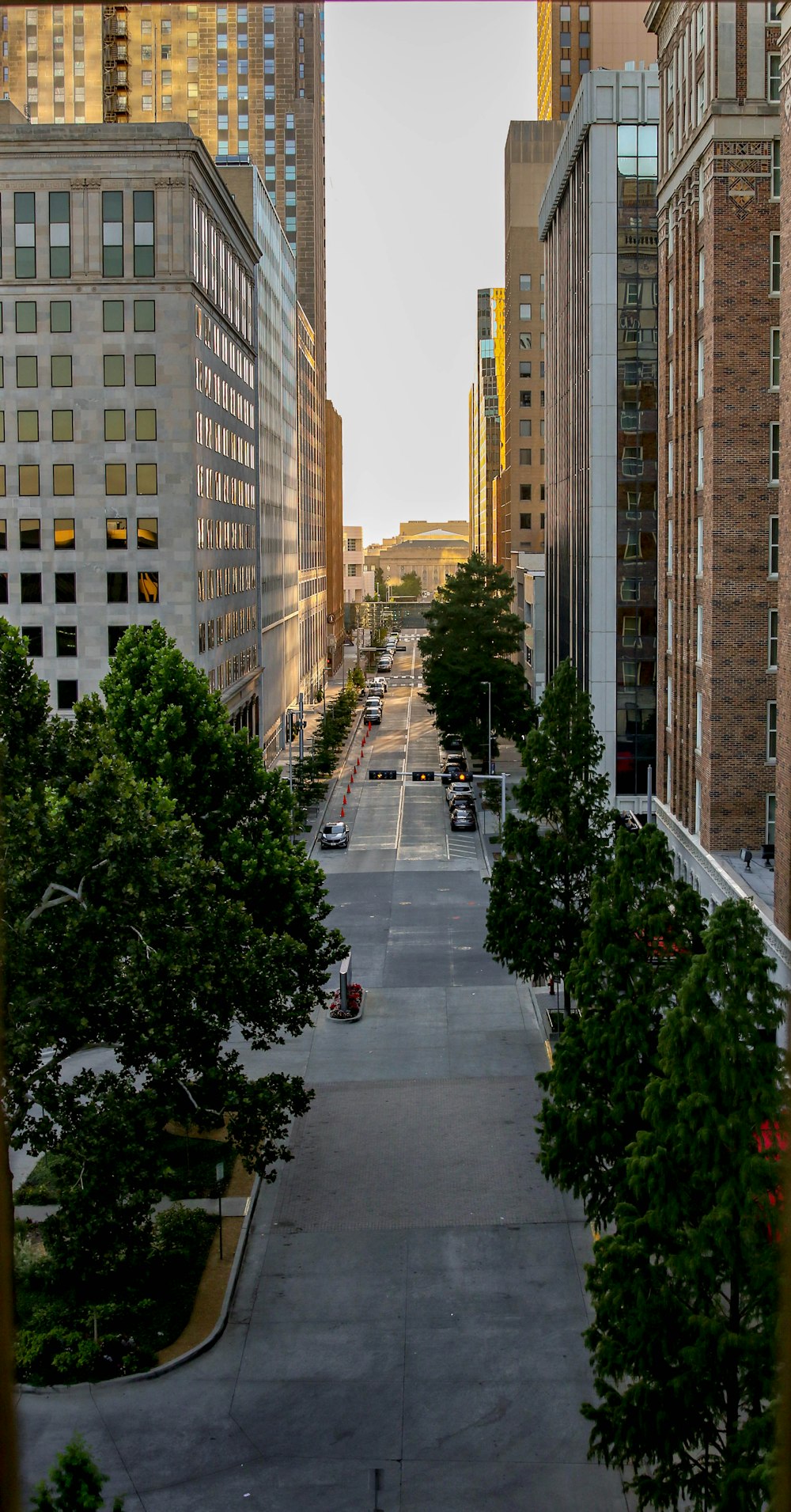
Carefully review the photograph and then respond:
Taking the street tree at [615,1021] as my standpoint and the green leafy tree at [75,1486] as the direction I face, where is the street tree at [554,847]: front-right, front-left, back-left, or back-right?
back-right

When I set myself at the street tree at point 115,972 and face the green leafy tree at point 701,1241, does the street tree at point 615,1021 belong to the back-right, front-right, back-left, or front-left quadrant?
front-left

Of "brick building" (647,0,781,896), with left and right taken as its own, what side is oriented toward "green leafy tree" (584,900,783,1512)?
left

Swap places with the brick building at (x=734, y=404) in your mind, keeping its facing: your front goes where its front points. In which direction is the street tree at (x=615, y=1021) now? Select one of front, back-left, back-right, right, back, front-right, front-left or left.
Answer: left

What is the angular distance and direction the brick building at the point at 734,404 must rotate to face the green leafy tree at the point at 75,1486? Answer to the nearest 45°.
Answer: approximately 90° to its left

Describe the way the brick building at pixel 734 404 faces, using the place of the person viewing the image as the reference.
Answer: facing to the left of the viewer

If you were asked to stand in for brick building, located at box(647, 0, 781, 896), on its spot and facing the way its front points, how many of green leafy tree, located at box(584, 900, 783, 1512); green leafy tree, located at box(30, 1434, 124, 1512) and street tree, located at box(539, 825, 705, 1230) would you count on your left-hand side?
3
